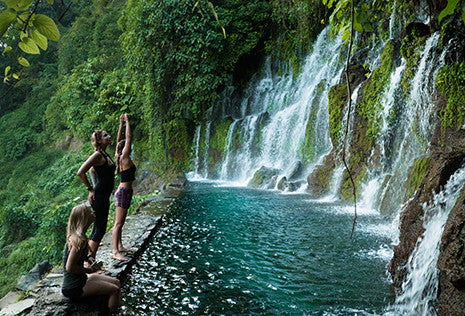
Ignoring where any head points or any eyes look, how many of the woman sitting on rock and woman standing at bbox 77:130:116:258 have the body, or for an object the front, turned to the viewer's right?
2

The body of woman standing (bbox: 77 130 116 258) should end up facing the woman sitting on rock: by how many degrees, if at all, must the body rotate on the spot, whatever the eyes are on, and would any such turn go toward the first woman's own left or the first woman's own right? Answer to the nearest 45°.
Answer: approximately 90° to the first woman's own right

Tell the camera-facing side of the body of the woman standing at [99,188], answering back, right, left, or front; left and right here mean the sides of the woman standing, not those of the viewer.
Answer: right

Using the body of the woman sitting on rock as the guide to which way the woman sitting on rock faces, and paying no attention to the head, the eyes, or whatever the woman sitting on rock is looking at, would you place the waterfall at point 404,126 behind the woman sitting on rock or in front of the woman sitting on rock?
in front

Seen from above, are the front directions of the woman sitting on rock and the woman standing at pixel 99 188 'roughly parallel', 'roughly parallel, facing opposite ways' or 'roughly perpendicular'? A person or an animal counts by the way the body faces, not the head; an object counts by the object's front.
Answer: roughly parallel

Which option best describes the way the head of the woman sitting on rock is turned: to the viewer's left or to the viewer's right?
to the viewer's right

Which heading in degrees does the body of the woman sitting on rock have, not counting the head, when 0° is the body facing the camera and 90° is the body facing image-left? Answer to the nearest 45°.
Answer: approximately 270°

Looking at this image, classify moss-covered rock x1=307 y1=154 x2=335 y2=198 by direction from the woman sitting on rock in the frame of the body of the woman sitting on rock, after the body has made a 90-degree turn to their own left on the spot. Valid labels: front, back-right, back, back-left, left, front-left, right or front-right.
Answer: front-right

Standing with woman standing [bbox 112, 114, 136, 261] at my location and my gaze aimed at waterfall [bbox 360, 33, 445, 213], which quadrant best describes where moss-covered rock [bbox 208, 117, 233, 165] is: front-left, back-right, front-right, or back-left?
front-left
